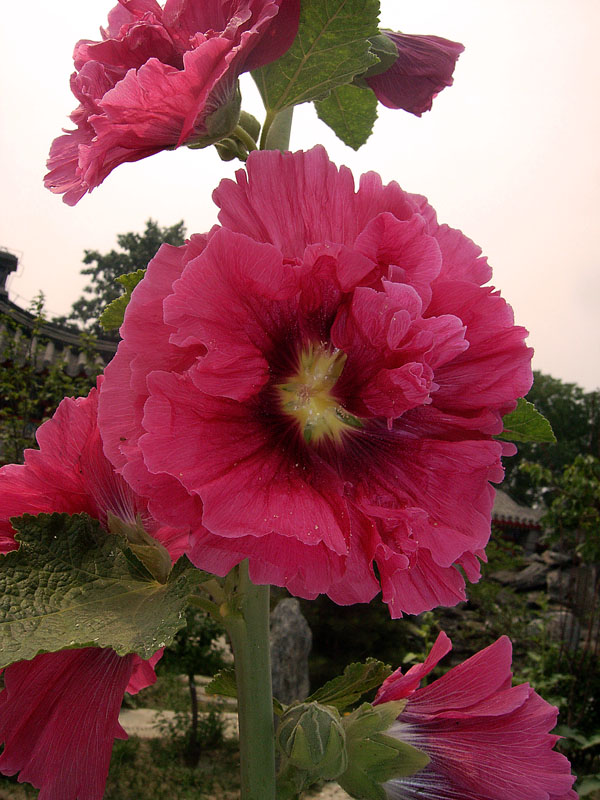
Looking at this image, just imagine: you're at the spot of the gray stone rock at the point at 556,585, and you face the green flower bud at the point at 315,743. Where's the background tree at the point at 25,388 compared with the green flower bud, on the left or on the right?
right

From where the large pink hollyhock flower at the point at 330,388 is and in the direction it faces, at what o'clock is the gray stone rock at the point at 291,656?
The gray stone rock is roughly at 6 o'clock from the large pink hollyhock flower.

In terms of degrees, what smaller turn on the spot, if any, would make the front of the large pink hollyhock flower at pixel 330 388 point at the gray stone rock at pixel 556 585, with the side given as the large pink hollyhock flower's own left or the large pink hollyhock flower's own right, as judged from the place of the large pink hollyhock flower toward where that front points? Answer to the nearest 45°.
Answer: approximately 180°

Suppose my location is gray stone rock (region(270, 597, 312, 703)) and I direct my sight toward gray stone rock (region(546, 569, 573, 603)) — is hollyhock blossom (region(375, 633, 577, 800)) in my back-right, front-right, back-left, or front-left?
back-right

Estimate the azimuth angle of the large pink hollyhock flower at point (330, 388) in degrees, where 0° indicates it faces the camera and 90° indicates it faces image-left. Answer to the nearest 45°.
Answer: approximately 0°
